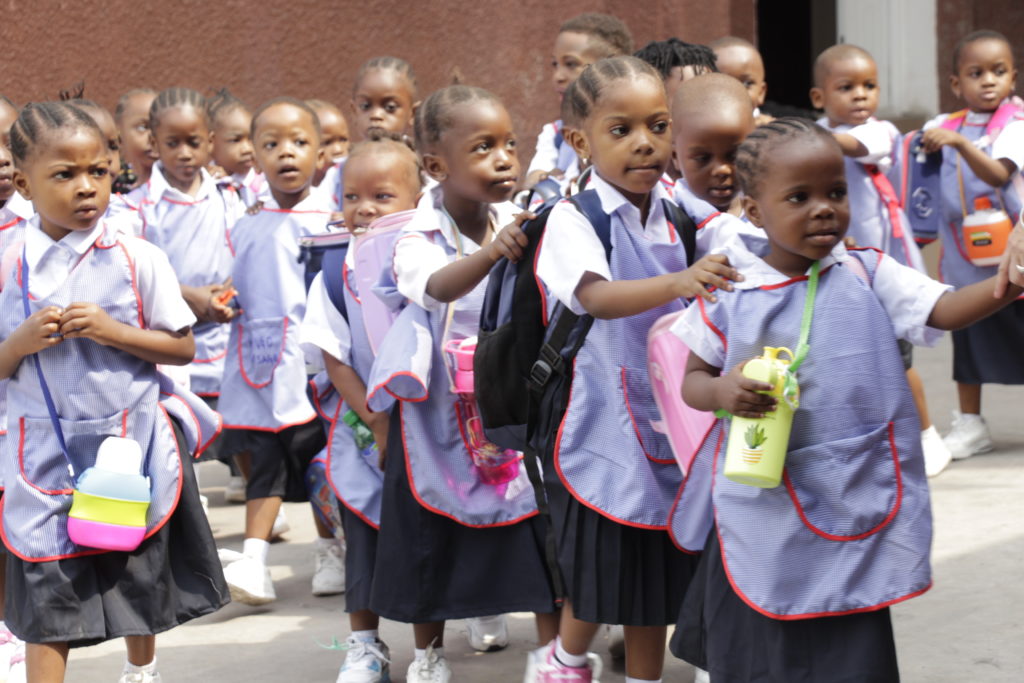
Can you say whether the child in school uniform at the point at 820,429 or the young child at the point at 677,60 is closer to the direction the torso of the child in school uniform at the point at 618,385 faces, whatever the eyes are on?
the child in school uniform

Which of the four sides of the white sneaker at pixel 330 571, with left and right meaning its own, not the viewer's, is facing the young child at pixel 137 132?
back

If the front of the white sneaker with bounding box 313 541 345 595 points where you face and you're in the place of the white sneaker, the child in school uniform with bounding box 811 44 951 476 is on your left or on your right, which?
on your left

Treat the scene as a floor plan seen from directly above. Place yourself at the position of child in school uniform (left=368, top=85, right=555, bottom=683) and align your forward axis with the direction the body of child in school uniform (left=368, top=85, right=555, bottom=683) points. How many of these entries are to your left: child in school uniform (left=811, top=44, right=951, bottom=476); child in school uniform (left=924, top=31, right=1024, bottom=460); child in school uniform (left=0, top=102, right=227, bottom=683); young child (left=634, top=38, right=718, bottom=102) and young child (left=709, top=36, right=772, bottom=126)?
4

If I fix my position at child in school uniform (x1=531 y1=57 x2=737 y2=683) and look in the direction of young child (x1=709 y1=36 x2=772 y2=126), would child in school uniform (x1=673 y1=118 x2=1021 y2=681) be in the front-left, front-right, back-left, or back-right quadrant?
back-right

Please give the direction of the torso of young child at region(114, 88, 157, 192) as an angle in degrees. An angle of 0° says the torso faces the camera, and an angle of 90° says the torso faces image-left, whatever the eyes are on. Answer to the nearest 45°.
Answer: approximately 315°

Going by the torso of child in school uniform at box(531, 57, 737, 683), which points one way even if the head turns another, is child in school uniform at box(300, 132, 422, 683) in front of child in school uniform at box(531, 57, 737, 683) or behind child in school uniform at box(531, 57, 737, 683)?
behind
